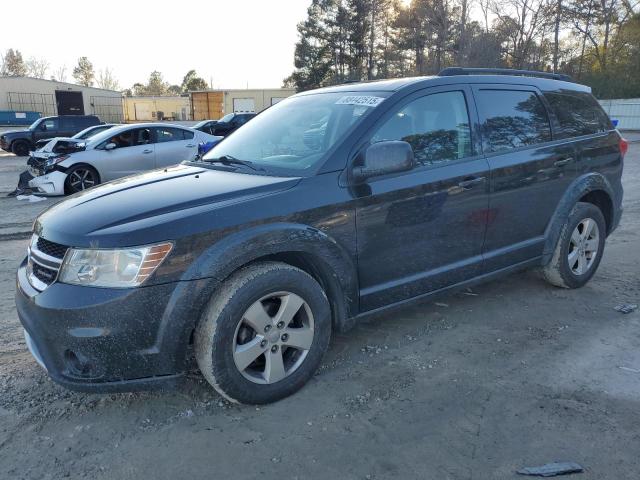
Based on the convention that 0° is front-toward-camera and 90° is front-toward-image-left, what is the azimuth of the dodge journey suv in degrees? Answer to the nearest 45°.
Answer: approximately 45°

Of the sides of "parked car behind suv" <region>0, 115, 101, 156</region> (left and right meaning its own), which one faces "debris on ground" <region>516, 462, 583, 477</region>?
left

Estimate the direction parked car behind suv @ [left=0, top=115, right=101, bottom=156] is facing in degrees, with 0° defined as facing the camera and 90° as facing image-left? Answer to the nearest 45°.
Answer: approximately 90°

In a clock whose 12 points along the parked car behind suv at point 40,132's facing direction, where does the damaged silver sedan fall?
The damaged silver sedan is roughly at 9 o'clock from the parked car behind suv.

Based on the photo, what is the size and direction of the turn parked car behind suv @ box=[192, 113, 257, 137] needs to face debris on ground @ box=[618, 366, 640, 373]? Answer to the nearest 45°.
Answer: approximately 45° to its left
